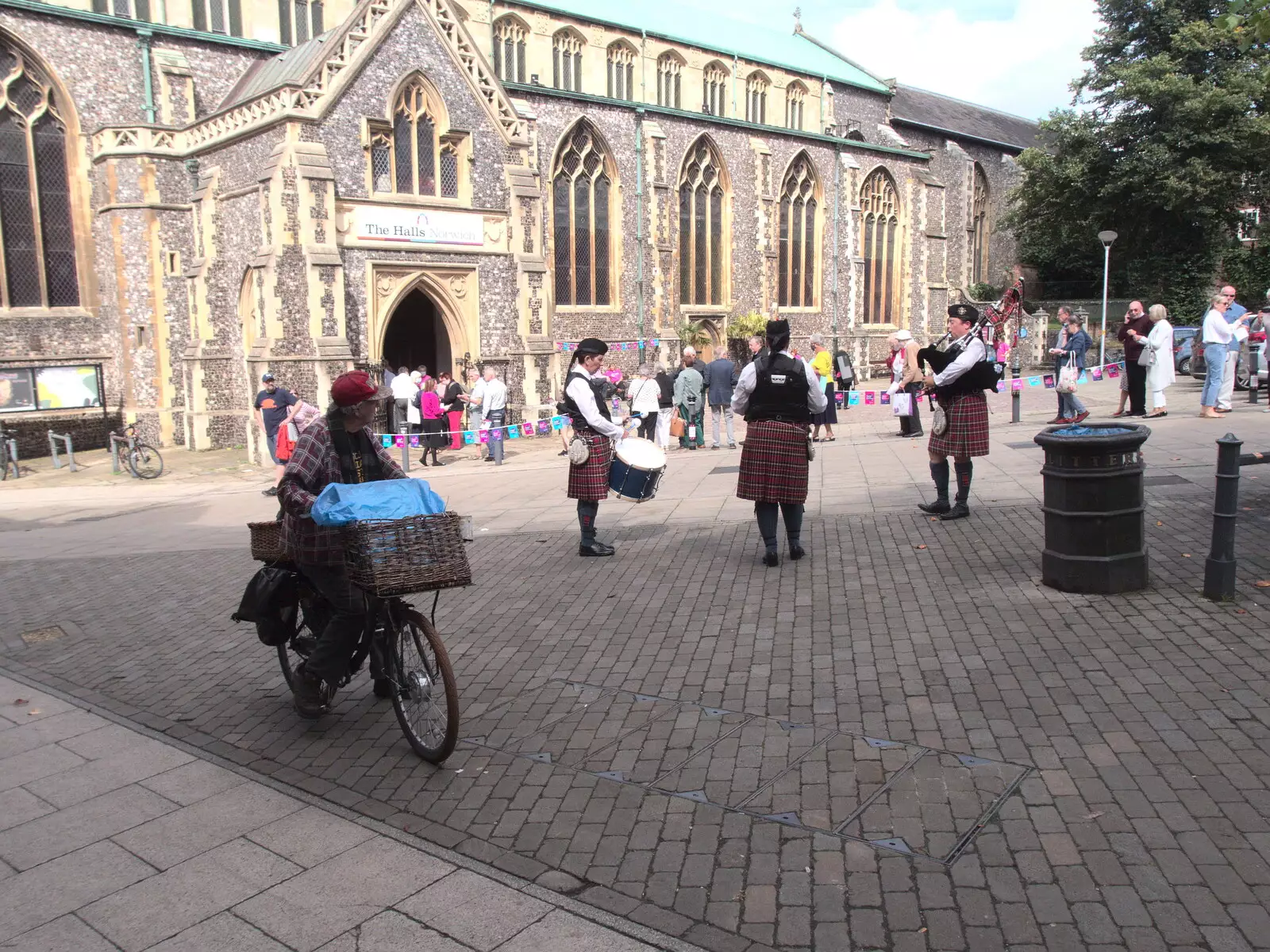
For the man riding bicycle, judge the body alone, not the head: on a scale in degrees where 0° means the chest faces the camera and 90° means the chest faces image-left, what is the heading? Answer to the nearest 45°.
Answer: approximately 315°

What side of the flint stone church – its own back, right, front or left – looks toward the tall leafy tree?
left

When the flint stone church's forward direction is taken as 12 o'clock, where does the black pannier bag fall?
The black pannier bag is roughly at 1 o'clock from the flint stone church.

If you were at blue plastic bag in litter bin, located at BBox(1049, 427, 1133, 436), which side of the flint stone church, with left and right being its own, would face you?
front

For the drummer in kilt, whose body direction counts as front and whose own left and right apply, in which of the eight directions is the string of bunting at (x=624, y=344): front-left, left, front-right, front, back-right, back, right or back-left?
left

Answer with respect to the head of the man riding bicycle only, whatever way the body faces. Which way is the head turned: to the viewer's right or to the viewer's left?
to the viewer's right

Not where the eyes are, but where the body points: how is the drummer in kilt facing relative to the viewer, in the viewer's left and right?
facing to the right of the viewer

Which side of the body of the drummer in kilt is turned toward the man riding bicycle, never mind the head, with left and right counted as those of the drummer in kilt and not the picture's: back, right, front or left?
right

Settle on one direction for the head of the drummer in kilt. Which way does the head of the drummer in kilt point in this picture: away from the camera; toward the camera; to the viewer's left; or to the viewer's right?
to the viewer's right

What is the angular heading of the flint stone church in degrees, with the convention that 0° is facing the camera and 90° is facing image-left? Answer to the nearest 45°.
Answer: approximately 315°

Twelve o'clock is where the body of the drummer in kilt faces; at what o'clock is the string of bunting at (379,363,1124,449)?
The string of bunting is roughly at 9 o'clock from the drummer in kilt.

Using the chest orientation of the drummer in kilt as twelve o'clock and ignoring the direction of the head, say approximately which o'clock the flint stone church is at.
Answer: The flint stone church is roughly at 8 o'clock from the drummer in kilt.

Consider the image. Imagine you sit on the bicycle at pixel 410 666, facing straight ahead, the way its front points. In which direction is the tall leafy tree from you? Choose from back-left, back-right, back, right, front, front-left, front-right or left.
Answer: left

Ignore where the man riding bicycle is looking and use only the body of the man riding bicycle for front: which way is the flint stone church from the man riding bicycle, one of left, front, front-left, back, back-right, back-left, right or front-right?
back-left
